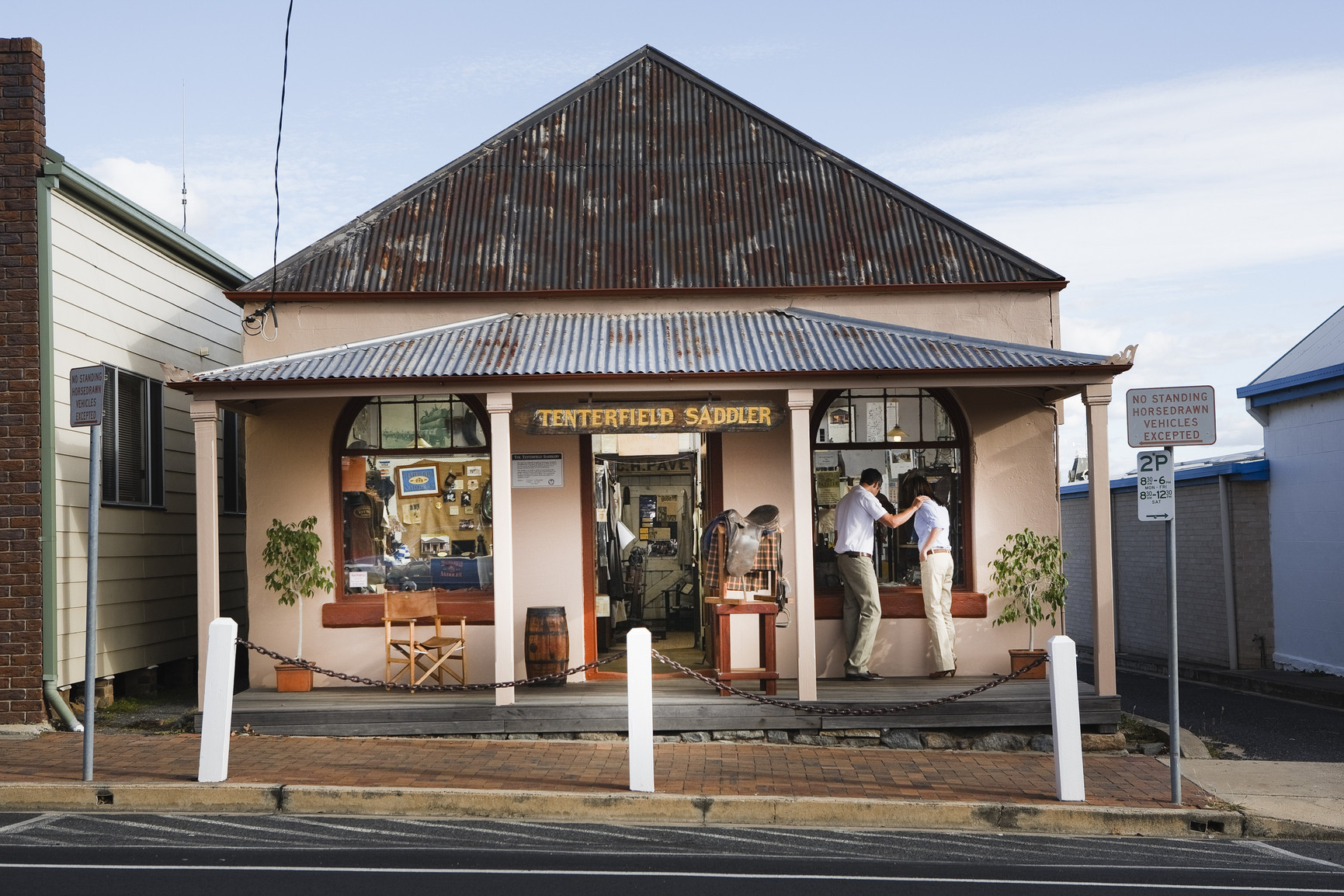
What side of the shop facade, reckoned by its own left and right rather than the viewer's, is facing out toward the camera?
front

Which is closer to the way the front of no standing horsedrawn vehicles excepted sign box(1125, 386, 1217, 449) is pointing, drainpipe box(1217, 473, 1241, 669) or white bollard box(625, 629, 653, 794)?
the white bollard

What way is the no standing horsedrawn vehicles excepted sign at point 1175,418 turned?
toward the camera

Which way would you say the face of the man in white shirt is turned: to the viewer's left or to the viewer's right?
to the viewer's right

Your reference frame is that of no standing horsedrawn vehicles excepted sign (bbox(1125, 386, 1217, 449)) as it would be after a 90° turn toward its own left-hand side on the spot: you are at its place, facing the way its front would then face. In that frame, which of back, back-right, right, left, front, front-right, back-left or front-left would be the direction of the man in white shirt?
back-left

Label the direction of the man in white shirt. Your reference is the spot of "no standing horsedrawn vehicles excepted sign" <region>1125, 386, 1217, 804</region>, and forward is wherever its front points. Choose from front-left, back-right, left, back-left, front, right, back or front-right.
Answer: back-right

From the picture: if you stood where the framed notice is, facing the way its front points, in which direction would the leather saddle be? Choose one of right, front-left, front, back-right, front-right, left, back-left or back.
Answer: front-left

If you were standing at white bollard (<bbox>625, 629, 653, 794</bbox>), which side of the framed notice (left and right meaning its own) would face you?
front

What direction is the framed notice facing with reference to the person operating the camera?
facing the viewer

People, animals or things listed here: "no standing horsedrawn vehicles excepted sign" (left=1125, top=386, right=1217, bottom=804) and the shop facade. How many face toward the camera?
2
